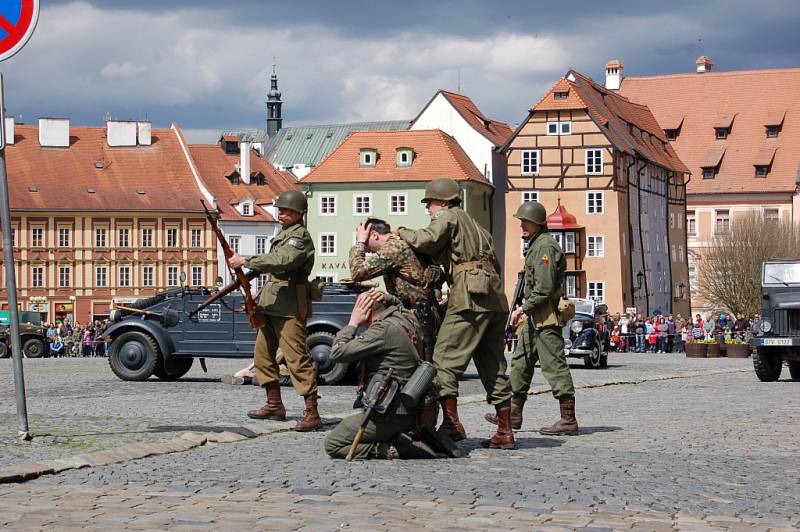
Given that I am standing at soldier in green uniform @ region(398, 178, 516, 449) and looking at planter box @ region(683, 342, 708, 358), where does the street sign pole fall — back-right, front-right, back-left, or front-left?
back-left

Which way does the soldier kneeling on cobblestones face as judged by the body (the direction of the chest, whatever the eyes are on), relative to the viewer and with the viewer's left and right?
facing to the left of the viewer

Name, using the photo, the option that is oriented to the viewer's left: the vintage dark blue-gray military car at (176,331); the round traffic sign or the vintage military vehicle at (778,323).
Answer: the vintage dark blue-gray military car

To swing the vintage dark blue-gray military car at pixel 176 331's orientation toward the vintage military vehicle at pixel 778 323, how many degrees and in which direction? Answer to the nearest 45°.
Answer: approximately 180°

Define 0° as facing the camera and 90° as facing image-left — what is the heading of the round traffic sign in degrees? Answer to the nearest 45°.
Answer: approximately 0°

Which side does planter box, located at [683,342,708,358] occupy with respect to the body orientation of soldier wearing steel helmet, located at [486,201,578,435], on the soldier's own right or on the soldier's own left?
on the soldier's own right

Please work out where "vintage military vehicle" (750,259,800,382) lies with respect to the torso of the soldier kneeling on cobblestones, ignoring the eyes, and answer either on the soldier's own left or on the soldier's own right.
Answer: on the soldier's own right

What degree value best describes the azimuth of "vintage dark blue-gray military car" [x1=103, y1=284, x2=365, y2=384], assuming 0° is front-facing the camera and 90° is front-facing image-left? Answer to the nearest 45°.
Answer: approximately 90°

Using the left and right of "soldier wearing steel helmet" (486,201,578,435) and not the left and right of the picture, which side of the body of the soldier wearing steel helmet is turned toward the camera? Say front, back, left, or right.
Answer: left

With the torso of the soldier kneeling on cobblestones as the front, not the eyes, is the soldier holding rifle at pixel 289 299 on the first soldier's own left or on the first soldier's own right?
on the first soldier's own right
